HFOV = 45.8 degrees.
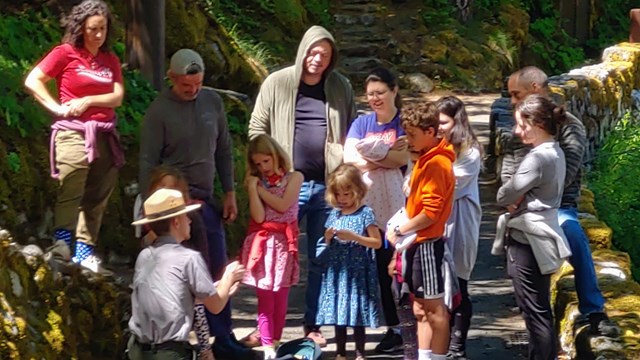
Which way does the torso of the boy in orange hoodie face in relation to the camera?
to the viewer's left

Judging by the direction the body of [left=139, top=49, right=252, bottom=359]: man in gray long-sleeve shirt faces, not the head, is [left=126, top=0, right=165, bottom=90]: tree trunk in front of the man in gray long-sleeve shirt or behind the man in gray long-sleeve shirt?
behind

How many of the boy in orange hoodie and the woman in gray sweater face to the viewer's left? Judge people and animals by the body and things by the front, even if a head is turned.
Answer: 2

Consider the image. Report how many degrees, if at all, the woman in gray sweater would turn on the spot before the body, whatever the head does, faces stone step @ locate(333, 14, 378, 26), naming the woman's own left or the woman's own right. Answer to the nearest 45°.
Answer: approximately 90° to the woman's own right

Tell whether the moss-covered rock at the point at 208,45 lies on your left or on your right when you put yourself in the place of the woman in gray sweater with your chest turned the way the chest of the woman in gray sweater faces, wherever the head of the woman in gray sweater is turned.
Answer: on your right

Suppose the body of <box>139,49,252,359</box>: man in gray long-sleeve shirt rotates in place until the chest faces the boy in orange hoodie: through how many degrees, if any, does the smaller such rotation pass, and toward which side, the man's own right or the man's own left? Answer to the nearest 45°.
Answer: approximately 90° to the man's own left

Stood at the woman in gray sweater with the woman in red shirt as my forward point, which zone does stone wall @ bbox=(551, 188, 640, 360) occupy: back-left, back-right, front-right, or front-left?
back-right

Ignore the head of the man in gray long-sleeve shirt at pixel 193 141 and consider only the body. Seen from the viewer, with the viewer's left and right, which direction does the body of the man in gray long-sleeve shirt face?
facing the viewer and to the right of the viewer

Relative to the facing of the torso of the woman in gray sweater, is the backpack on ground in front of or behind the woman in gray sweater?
in front

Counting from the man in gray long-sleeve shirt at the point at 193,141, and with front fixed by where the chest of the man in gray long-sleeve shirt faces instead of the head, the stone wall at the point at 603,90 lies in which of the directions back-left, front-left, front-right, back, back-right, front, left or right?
left

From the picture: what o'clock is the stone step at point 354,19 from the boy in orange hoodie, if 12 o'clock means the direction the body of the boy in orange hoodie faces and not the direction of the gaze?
The stone step is roughly at 3 o'clock from the boy in orange hoodie.

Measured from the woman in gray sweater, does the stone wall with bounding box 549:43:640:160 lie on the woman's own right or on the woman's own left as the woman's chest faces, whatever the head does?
on the woman's own right

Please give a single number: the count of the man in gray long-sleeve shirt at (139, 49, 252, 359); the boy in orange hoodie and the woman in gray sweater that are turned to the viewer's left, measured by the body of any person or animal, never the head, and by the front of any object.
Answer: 2

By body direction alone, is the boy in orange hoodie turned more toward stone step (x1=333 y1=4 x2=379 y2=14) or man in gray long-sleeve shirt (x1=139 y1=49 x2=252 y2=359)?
the man in gray long-sleeve shirt

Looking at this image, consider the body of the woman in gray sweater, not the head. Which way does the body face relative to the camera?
to the viewer's left

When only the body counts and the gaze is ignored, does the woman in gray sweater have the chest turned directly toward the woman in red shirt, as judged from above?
yes
